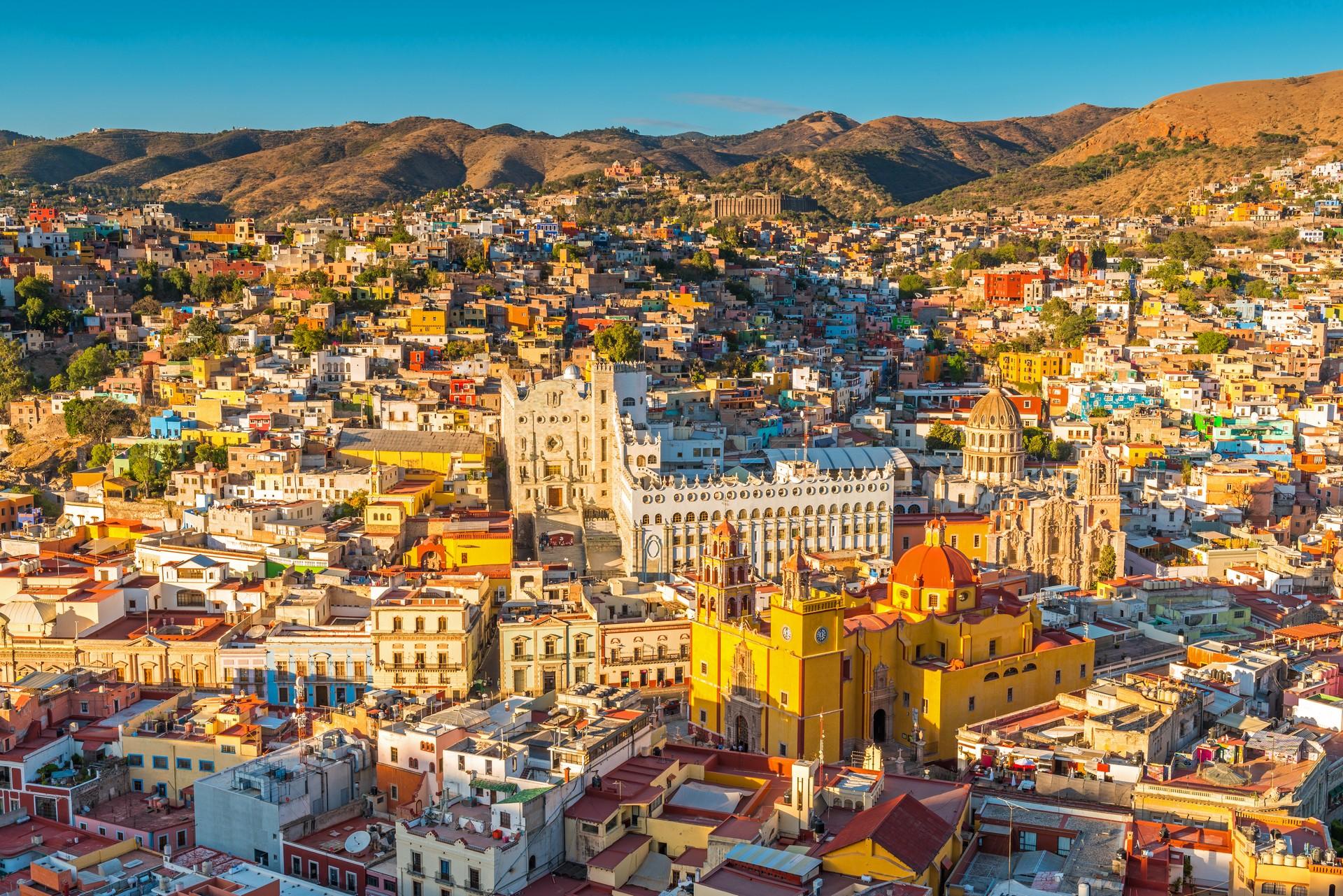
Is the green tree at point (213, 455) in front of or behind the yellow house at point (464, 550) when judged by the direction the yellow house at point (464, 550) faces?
behind

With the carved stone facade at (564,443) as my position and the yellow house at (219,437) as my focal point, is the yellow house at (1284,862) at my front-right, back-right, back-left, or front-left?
back-left

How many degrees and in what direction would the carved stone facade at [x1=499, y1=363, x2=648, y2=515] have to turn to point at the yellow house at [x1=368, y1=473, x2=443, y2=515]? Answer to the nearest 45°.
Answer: approximately 90° to its right

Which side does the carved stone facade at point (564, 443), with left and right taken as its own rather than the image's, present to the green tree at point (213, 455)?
right

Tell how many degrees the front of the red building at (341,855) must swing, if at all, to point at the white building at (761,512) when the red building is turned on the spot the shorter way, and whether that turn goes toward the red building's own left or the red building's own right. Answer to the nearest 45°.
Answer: approximately 180°

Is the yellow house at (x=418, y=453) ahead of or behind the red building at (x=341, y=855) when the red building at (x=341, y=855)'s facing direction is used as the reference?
behind

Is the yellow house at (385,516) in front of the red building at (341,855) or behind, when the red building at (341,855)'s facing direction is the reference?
behind
